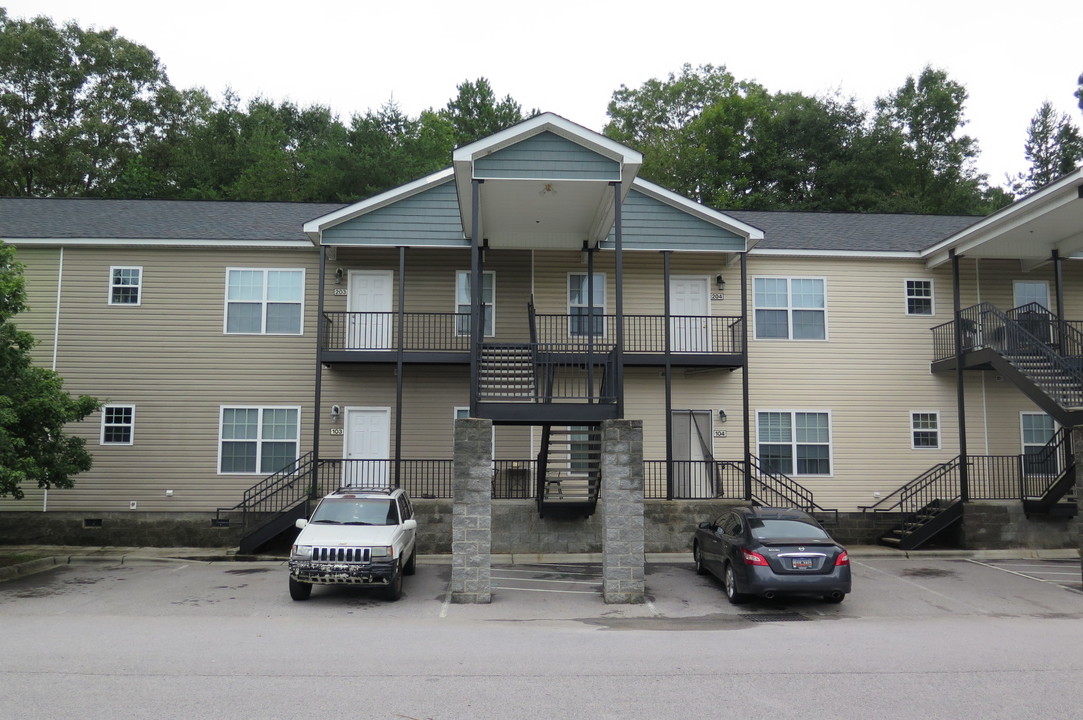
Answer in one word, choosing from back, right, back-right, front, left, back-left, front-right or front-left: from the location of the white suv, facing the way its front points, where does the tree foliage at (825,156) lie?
back-left

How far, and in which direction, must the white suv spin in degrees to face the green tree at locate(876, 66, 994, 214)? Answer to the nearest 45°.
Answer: approximately 135° to its left

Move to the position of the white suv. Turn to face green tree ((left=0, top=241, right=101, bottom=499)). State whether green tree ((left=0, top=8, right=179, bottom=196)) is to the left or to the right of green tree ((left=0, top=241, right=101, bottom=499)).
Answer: right

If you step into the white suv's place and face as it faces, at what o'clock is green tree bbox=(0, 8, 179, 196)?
The green tree is roughly at 5 o'clock from the white suv.

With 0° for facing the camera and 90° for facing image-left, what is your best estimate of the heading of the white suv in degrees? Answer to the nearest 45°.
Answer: approximately 0°

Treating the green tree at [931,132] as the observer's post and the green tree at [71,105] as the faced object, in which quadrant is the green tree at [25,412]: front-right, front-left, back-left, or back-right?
front-left

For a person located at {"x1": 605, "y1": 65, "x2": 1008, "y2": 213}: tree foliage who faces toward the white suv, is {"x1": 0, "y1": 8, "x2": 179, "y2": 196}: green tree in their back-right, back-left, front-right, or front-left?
front-right

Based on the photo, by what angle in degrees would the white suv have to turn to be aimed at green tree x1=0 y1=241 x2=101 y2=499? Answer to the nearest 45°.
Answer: approximately 135° to its right
